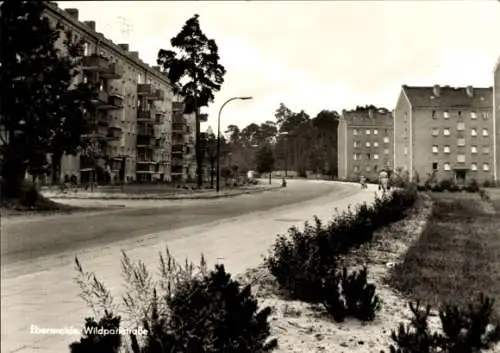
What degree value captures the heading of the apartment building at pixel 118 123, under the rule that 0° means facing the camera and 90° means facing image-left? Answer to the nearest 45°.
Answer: approximately 315°
